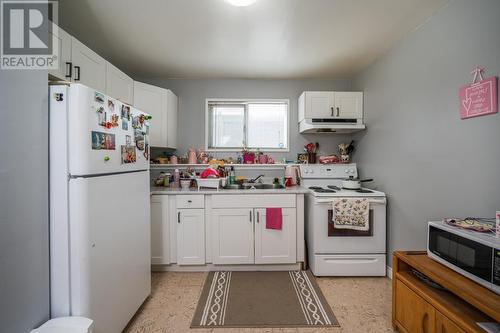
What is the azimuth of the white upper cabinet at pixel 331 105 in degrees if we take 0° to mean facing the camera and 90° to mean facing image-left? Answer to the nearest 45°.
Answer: approximately 0°

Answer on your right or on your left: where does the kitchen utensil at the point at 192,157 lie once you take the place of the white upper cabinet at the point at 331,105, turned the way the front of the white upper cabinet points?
on your right

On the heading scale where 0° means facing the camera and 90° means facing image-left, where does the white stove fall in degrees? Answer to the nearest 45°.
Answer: approximately 0°

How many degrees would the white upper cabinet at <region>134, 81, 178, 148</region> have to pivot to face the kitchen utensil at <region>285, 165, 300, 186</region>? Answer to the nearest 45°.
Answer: approximately 45° to its left

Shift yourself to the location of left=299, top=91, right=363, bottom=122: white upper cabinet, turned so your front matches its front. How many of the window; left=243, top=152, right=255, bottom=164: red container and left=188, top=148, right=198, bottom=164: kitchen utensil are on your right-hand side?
3

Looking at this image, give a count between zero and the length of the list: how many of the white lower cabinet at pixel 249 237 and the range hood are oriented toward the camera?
2

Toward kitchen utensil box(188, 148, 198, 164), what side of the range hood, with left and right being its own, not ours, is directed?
right

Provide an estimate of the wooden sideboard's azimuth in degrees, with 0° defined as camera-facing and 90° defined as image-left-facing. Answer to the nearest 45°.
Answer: approximately 45°

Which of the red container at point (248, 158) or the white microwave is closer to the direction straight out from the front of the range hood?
the white microwave

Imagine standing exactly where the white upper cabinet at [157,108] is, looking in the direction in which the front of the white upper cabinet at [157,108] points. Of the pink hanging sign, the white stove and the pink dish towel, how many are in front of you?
3
